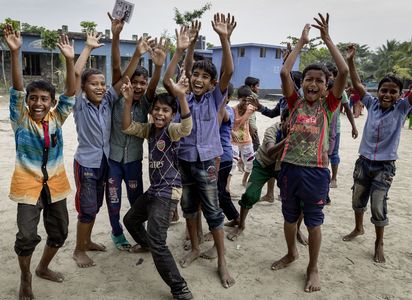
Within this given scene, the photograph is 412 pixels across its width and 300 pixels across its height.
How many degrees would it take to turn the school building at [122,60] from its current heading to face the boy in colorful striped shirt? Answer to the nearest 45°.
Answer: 0° — it already faces them

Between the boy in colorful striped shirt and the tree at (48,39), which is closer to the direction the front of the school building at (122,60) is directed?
the boy in colorful striped shirt

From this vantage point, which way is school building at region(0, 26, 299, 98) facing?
toward the camera

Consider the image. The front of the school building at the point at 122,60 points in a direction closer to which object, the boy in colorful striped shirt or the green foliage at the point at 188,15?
the boy in colorful striped shirt

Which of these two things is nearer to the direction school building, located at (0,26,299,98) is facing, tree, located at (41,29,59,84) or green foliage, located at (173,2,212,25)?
the tree

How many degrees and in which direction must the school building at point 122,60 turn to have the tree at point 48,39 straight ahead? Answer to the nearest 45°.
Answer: approximately 45° to its right
